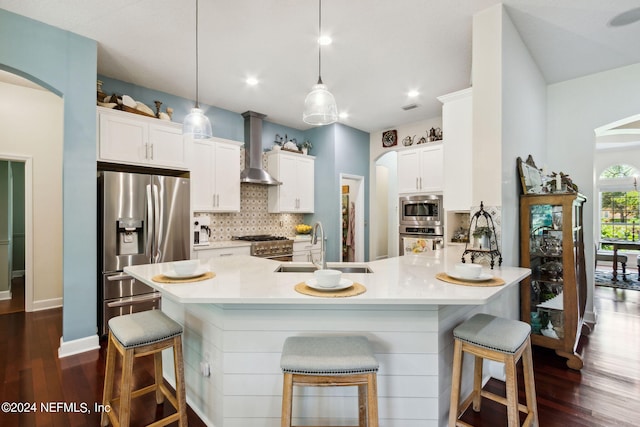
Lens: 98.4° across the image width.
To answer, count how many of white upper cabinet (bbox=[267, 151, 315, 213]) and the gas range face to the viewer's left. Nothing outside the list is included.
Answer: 0

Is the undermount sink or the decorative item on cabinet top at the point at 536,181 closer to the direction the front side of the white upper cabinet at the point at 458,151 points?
the undermount sink

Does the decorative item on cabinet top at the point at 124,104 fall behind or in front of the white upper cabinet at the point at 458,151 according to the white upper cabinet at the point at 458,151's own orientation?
in front

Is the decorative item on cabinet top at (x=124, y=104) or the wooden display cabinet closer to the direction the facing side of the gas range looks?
the wooden display cabinet

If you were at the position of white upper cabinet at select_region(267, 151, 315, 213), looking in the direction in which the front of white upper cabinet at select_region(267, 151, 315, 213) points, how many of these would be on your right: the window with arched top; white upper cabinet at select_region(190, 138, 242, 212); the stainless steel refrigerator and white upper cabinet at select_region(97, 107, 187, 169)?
3

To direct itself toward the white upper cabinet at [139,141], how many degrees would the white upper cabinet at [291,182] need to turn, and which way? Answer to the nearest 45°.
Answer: approximately 90° to its right
